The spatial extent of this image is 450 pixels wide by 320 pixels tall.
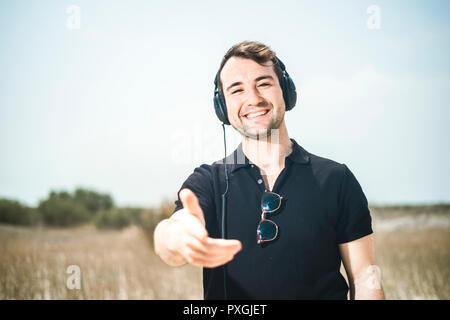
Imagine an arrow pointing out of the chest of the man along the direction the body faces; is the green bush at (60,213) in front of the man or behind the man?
behind

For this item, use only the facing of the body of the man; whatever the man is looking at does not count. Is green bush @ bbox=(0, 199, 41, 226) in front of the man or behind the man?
behind

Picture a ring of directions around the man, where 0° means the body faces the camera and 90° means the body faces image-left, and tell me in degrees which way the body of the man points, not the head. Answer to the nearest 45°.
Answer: approximately 0°
